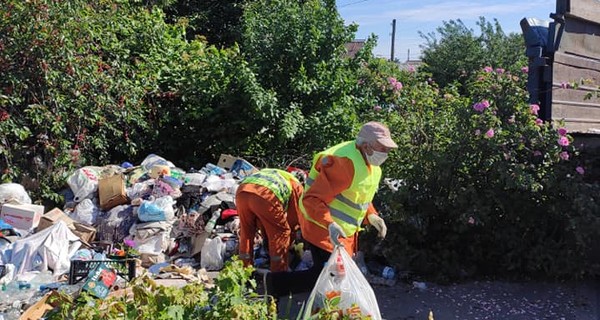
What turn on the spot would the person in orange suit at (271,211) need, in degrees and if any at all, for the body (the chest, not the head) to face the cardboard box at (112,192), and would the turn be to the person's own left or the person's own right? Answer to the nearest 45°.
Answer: approximately 90° to the person's own left

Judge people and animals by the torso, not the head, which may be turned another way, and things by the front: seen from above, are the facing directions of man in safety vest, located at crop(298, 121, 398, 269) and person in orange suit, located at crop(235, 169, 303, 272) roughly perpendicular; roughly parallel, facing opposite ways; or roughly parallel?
roughly perpendicular

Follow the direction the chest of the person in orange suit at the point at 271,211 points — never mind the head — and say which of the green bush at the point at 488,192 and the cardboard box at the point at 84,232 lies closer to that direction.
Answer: the green bush
